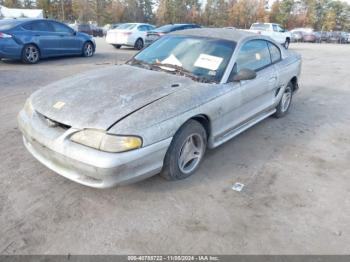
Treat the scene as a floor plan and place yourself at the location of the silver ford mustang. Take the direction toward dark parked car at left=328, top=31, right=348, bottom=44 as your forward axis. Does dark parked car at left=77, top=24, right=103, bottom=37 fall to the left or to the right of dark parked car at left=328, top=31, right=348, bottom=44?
left

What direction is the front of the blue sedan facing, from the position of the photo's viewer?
facing away from the viewer and to the right of the viewer

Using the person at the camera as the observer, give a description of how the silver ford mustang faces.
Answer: facing the viewer and to the left of the viewer

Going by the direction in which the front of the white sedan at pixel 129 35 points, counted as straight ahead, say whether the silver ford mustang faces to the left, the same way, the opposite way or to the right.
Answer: the opposite way

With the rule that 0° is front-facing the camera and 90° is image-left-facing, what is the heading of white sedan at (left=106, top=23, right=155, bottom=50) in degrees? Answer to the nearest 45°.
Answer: approximately 225°

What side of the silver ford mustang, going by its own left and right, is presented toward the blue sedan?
right

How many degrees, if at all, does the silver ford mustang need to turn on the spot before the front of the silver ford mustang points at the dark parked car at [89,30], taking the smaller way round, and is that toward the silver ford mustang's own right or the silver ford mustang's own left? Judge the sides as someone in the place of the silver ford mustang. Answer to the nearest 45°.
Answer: approximately 135° to the silver ford mustang's own right

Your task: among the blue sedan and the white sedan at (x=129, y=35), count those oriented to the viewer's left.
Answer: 0

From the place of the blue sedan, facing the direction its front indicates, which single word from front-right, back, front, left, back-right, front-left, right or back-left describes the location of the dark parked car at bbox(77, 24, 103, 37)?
front-left

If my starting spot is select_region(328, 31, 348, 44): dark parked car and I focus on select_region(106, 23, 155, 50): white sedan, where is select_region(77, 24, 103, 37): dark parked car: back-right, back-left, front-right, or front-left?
front-right

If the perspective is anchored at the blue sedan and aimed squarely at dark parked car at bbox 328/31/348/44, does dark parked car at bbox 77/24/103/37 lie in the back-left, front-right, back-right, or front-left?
front-left

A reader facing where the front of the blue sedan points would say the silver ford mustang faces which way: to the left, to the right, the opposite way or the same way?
the opposite way

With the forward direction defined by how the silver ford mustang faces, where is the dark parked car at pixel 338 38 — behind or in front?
behind
